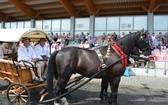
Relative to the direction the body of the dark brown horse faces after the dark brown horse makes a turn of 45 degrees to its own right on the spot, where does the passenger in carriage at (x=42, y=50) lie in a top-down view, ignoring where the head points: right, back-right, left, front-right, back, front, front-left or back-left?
back

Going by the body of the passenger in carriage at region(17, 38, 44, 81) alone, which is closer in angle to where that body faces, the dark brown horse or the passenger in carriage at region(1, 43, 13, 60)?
the dark brown horse

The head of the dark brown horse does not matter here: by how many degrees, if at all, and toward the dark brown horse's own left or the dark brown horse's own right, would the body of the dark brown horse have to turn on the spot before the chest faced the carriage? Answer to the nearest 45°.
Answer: approximately 180°

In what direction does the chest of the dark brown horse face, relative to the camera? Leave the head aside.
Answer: to the viewer's right

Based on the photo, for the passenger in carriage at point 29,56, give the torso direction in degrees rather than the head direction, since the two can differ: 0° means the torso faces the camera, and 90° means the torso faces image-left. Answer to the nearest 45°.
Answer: approximately 315°
